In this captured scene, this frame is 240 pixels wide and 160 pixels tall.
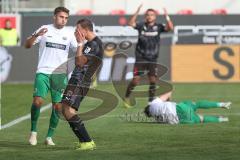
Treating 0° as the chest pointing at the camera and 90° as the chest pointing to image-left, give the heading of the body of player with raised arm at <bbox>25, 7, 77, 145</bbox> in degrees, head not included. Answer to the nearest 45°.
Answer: approximately 0°

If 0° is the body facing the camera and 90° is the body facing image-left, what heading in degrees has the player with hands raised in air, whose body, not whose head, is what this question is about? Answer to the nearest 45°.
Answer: approximately 0°

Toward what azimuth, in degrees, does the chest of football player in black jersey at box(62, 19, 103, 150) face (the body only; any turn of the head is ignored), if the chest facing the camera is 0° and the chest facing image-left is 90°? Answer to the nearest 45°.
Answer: approximately 90°

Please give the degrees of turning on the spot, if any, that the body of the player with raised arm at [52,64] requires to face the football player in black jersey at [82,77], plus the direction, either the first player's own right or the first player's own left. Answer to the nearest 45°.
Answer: approximately 45° to the first player's own left

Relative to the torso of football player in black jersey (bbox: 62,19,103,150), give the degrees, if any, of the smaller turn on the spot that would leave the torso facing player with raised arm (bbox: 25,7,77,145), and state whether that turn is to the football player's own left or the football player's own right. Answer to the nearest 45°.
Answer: approximately 45° to the football player's own right

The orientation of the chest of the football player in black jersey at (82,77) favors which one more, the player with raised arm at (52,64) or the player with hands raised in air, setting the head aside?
the player with raised arm

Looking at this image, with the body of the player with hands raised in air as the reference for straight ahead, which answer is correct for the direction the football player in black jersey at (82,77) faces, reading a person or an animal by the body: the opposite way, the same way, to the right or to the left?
to the right

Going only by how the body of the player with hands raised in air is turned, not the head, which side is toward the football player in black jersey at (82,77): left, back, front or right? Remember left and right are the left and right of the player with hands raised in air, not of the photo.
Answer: front

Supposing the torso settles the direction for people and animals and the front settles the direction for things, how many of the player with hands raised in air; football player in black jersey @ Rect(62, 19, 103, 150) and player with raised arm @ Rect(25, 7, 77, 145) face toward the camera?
2

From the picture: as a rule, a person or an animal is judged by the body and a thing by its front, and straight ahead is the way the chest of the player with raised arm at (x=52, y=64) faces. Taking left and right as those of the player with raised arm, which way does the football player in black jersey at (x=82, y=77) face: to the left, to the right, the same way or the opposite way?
to the right

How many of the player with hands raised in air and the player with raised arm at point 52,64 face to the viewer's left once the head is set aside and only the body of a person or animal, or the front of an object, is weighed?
0
